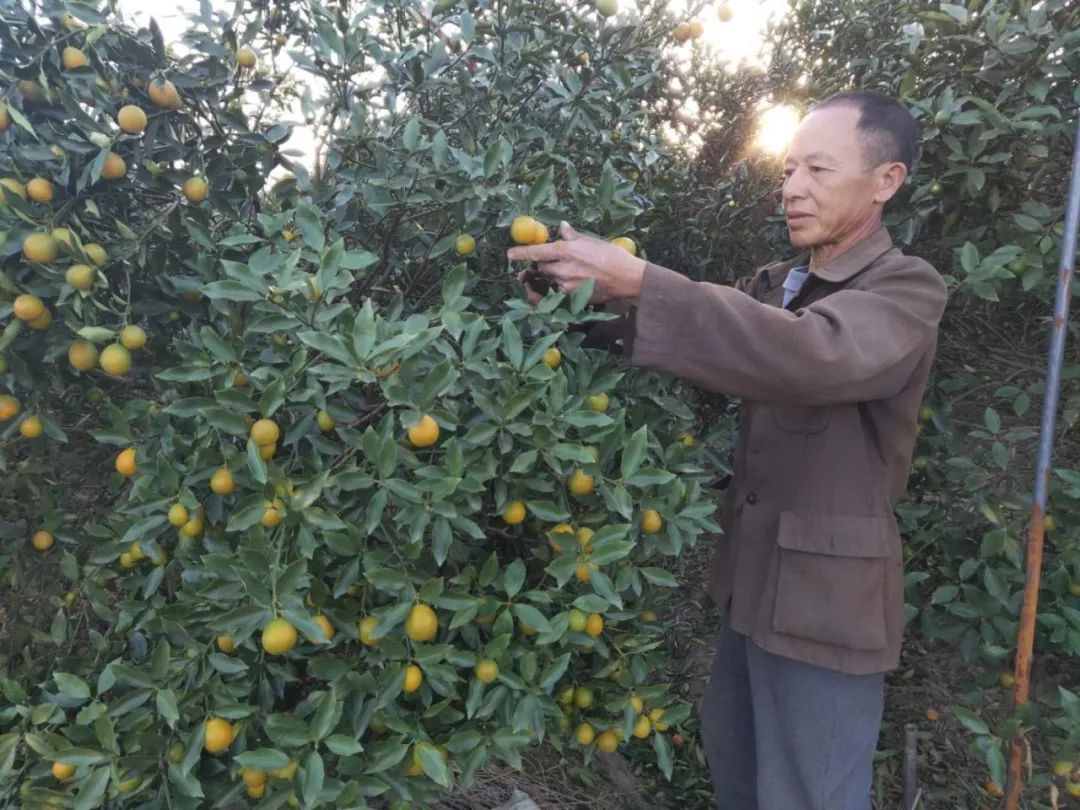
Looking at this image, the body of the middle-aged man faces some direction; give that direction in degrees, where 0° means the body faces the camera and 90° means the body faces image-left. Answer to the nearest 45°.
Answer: approximately 45°

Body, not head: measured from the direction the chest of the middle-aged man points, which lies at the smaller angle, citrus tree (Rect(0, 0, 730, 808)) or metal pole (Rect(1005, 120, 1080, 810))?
the citrus tree

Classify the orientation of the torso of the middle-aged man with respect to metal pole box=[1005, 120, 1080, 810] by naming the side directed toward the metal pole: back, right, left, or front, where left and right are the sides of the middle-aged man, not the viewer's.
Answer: back

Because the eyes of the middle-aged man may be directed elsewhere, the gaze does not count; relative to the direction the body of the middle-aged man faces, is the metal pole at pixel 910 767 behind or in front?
behind

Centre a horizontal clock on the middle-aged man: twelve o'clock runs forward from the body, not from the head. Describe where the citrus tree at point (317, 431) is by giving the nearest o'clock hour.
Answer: The citrus tree is roughly at 1 o'clock from the middle-aged man.

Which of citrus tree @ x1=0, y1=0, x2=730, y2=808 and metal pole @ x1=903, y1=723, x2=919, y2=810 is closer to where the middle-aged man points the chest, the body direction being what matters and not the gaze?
the citrus tree
